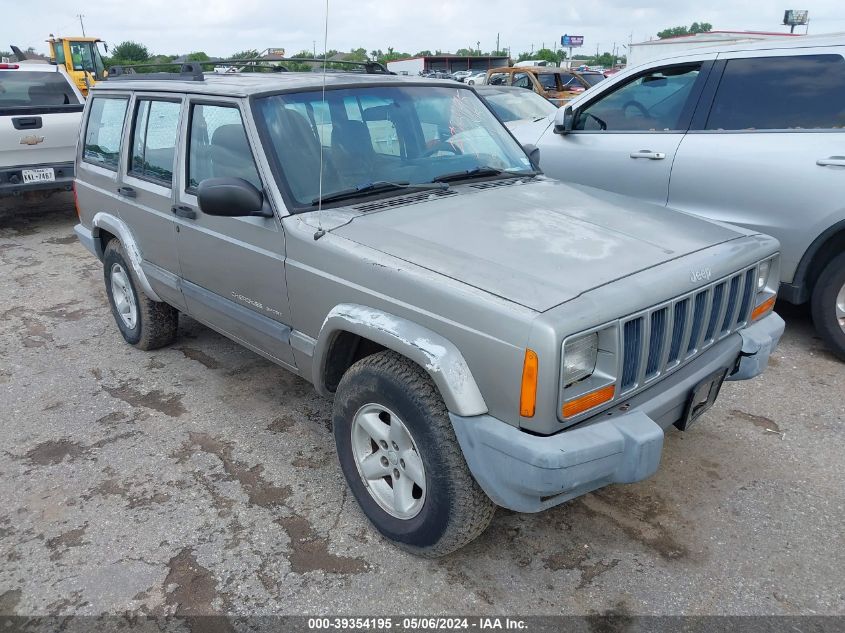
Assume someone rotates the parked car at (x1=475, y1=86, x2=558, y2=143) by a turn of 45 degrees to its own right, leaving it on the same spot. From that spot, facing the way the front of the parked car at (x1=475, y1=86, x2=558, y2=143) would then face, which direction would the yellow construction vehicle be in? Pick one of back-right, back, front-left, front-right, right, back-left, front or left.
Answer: back-right

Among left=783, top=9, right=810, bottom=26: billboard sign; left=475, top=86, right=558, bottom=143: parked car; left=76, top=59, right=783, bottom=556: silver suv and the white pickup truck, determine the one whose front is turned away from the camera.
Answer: the white pickup truck

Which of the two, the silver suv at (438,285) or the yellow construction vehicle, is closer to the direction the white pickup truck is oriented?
the yellow construction vehicle

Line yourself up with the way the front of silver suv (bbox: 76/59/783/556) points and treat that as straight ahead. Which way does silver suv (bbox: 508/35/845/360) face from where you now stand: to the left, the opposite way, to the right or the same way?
the opposite way

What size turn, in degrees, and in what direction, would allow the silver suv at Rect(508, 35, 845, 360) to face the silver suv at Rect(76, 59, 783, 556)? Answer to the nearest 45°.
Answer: approximately 90° to its left

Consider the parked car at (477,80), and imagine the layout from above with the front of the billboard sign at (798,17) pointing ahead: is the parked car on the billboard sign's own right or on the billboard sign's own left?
on the billboard sign's own right

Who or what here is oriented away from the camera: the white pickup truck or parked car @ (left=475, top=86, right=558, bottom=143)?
the white pickup truck

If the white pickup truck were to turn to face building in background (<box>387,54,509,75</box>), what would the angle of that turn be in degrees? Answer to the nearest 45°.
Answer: approximately 45° to its right

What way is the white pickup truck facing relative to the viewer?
away from the camera

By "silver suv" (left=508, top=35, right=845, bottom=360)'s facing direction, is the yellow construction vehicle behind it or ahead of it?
ahead

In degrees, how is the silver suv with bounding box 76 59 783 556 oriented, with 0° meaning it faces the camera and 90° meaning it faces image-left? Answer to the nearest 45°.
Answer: approximately 315°
